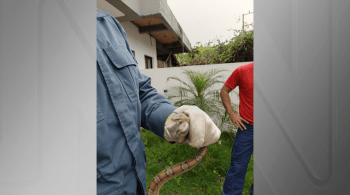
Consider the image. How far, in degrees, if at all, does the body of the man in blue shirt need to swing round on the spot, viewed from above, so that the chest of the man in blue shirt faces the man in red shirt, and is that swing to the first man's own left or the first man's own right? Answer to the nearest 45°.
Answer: approximately 90° to the first man's own left

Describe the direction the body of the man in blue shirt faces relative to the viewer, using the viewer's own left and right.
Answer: facing the viewer and to the right of the viewer

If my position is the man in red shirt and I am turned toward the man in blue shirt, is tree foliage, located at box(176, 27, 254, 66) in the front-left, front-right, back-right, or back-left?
back-right

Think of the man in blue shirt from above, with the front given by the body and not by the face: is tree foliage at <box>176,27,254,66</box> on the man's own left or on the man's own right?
on the man's own left
